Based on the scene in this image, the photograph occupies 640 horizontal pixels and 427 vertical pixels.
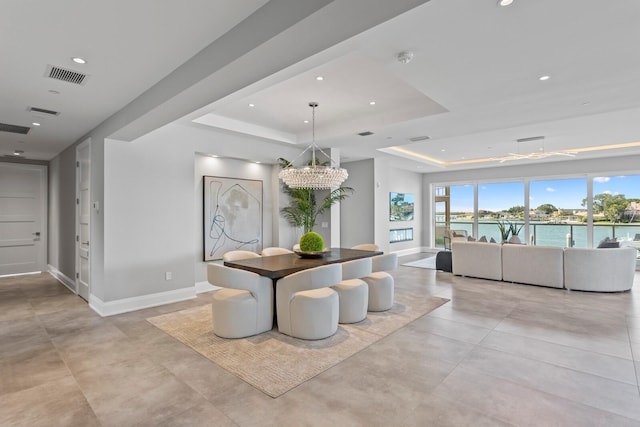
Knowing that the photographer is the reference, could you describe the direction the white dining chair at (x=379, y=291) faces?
facing away from the viewer and to the left of the viewer

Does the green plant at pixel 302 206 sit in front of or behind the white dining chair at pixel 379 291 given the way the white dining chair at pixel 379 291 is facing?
in front

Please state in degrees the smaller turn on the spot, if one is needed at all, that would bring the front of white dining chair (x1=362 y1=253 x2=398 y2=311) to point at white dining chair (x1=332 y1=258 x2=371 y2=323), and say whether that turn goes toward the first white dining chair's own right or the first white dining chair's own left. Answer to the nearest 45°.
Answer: approximately 90° to the first white dining chair's own left

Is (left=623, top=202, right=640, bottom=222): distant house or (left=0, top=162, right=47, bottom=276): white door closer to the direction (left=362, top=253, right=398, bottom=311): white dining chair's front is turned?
the white door

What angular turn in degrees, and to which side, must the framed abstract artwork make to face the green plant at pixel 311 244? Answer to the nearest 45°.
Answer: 0° — it already faces it

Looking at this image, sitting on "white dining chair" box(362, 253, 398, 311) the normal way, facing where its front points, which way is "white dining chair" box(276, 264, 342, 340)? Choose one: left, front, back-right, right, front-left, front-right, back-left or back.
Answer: left

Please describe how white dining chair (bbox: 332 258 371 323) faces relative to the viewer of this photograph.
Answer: facing away from the viewer and to the left of the viewer

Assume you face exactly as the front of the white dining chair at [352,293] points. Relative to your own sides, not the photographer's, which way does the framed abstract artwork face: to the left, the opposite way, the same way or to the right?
the opposite way

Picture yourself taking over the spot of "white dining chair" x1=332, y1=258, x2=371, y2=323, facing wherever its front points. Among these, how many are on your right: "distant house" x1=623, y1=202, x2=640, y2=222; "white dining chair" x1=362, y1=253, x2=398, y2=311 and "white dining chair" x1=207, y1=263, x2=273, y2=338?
2

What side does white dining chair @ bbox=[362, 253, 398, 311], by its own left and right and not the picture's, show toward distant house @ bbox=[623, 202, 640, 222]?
right

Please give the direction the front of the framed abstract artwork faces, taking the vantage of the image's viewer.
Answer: facing the viewer and to the right of the viewer

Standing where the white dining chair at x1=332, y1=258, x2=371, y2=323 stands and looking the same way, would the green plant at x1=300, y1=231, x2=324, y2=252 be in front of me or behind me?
in front

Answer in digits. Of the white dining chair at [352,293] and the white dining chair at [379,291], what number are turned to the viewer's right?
0

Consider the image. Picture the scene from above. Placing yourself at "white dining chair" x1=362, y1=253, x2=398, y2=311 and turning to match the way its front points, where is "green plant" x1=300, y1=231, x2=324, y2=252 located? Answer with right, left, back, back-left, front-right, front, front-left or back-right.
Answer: front-left

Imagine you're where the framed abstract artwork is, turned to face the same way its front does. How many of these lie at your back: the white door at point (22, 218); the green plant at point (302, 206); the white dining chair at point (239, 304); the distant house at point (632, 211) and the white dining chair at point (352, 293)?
1

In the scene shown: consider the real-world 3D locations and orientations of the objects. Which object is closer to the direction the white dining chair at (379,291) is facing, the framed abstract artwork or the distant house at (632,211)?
the framed abstract artwork
